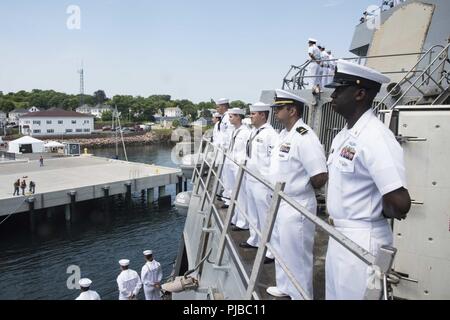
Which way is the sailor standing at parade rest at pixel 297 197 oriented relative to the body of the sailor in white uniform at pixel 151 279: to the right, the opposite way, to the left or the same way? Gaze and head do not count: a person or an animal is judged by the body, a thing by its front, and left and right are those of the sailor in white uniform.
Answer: to the left

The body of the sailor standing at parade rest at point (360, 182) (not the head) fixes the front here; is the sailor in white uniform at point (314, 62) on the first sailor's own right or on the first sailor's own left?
on the first sailor's own right

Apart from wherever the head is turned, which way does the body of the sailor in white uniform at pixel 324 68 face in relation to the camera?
to the viewer's left

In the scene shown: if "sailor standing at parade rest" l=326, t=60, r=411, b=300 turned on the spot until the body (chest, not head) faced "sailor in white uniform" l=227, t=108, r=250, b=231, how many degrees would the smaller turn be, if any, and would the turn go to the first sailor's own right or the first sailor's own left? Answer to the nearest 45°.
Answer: approximately 45° to the first sailor's own right

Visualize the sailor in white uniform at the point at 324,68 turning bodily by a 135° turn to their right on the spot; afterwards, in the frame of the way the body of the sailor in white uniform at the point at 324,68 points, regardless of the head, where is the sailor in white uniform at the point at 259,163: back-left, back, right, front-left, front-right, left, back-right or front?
back-right

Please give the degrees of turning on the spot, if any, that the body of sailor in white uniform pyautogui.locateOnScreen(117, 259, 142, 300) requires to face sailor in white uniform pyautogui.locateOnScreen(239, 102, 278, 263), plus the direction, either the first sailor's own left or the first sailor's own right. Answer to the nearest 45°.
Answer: approximately 180°

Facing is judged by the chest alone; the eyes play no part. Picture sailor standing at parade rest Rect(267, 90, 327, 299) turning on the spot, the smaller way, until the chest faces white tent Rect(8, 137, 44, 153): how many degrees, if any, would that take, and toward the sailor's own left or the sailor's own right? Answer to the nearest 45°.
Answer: approximately 90° to the sailor's own right

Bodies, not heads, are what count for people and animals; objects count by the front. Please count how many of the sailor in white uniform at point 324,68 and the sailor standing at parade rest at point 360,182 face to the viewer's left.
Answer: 2

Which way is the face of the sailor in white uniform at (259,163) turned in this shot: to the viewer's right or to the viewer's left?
to the viewer's left

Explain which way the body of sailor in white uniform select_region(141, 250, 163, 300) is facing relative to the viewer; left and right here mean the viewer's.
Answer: facing away from the viewer and to the left of the viewer

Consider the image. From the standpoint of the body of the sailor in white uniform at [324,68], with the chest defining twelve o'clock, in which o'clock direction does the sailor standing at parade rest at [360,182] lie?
The sailor standing at parade rest is roughly at 9 o'clock from the sailor in white uniform.

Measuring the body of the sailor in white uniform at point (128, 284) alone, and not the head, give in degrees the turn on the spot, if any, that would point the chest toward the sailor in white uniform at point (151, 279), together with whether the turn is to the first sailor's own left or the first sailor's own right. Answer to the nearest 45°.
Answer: approximately 90° to the first sailor's own right

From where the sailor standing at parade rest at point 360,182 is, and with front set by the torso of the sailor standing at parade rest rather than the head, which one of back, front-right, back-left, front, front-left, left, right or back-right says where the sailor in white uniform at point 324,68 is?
right
